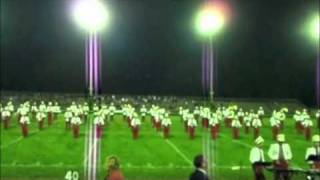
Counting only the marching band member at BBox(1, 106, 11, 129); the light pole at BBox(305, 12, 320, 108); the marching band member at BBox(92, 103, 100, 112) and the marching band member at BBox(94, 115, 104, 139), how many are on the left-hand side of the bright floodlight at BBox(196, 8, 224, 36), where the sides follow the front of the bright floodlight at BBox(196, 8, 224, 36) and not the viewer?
1

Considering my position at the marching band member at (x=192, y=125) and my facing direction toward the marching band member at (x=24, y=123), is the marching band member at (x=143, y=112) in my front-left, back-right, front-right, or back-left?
front-right

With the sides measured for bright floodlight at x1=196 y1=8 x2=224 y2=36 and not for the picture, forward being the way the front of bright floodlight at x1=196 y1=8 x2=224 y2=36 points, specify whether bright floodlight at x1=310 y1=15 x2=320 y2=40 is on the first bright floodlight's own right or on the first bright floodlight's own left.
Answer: on the first bright floodlight's own left

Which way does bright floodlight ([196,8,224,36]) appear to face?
toward the camera

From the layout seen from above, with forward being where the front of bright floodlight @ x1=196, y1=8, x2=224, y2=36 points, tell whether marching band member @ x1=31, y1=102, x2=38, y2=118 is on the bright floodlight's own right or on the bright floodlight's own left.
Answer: on the bright floodlight's own right

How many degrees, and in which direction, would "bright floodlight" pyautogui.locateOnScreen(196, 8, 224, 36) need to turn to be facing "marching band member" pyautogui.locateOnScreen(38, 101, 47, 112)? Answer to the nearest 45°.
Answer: approximately 90° to its right

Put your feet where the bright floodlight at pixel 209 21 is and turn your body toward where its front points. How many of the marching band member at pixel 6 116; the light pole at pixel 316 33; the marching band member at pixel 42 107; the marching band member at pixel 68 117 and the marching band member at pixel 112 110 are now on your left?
1

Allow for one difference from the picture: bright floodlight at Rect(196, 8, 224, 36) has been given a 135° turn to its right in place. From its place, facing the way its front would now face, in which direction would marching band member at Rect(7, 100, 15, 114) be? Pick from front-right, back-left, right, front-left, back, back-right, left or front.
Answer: front-left

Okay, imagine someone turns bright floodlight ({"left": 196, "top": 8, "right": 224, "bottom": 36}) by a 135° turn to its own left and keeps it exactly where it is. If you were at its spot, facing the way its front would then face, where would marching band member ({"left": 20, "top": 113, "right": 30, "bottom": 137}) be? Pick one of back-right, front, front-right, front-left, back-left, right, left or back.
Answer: back-right

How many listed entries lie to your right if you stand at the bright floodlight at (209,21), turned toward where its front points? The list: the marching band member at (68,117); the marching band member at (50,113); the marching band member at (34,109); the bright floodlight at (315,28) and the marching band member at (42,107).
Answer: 4
